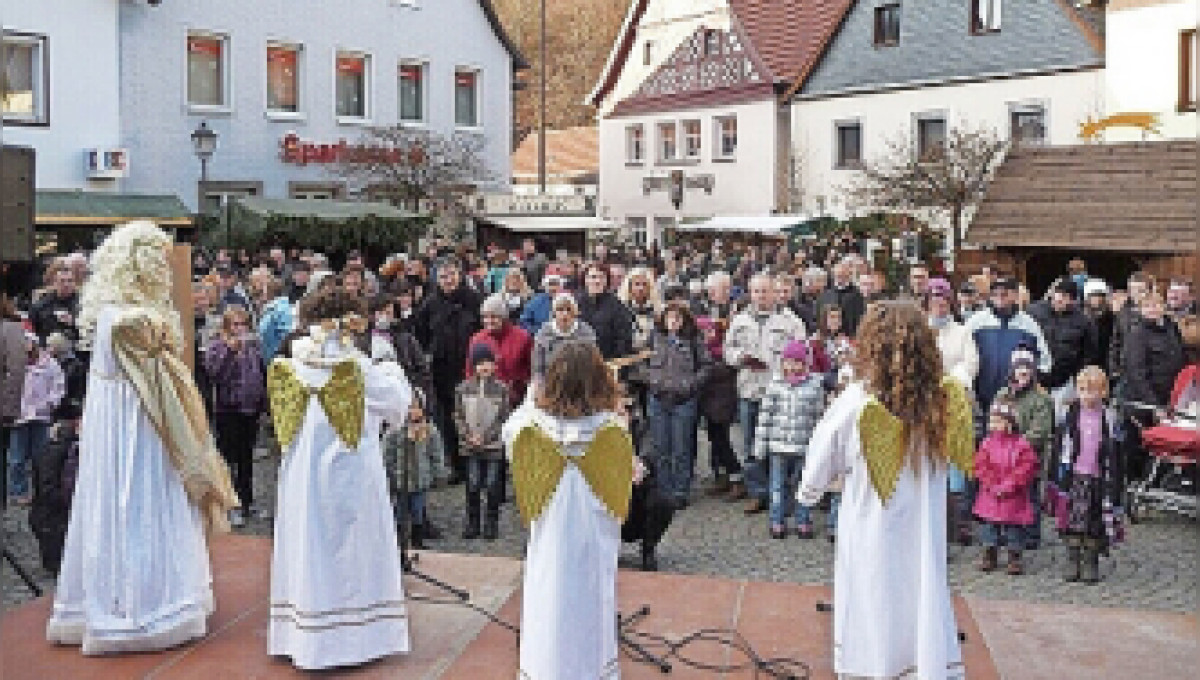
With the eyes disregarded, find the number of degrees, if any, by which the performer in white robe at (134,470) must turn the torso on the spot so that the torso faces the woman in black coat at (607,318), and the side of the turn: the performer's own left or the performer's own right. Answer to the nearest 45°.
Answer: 0° — they already face them

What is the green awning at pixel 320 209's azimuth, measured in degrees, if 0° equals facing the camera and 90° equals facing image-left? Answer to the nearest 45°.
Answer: approximately 0°

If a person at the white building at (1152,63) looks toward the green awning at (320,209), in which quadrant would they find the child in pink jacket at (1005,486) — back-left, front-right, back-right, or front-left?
front-left

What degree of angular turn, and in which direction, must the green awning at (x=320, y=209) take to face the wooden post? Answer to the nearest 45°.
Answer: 0° — it already faces it

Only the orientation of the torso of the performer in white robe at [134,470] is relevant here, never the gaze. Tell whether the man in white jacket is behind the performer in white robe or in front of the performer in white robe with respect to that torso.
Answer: in front

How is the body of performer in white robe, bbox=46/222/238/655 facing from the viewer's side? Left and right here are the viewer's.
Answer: facing away from the viewer and to the right of the viewer

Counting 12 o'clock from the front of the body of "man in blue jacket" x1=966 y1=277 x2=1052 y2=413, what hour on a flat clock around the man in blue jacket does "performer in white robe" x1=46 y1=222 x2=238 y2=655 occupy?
The performer in white robe is roughly at 1 o'clock from the man in blue jacket.

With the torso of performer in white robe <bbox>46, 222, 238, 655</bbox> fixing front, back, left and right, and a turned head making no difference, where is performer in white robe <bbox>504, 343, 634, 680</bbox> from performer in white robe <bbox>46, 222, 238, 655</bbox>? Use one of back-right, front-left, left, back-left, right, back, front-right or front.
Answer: right

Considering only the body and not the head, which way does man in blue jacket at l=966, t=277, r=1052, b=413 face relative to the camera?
toward the camera

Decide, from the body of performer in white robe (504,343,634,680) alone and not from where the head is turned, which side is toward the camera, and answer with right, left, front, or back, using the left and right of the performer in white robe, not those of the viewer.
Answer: back

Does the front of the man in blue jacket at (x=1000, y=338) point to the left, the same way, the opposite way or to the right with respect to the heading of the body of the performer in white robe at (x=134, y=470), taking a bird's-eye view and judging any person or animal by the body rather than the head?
the opposite way

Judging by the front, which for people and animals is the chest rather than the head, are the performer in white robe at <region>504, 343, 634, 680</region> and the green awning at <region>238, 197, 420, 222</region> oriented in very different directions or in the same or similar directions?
very different directions

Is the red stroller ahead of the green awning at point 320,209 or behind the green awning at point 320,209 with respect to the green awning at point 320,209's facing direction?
ahead

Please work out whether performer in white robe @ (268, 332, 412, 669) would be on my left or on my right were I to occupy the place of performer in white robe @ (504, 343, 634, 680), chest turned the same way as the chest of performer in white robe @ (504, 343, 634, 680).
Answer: on my left

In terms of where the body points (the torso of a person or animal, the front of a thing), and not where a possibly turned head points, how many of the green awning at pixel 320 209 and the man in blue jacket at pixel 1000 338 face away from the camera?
0
